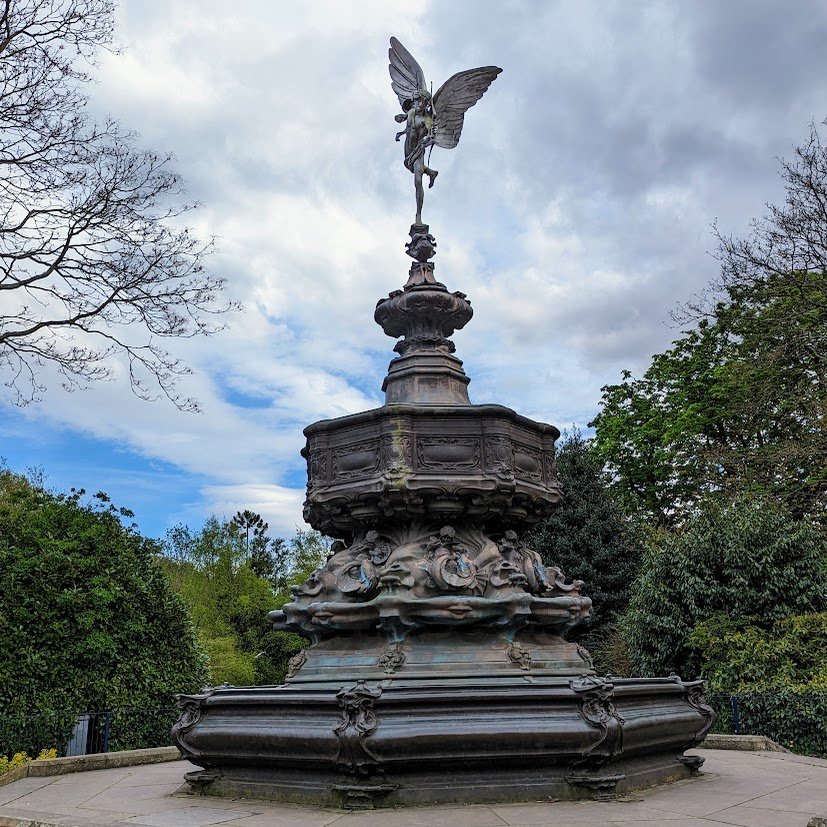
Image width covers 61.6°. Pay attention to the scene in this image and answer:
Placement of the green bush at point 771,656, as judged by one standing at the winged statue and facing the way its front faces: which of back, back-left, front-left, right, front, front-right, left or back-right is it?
back

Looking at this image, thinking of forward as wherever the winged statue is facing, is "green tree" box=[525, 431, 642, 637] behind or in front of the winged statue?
behind

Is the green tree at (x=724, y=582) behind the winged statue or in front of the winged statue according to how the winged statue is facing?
behind

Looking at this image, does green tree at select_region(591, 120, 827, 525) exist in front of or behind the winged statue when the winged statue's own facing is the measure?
behind

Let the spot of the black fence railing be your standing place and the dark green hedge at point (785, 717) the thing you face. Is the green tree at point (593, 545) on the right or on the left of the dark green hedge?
left

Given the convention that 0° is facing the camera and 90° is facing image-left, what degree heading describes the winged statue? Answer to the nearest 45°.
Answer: approximately 45°
